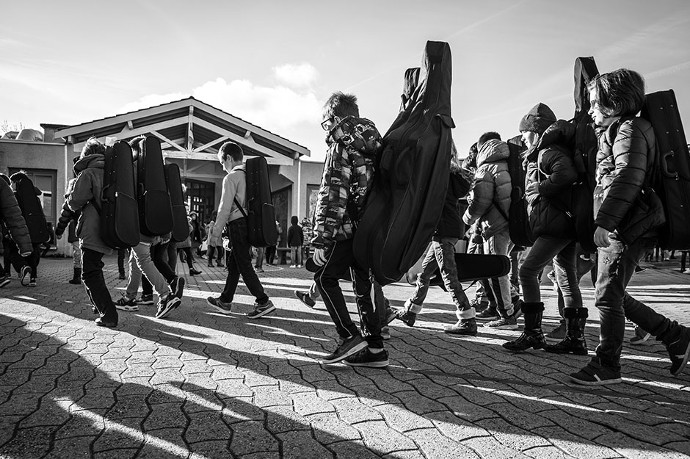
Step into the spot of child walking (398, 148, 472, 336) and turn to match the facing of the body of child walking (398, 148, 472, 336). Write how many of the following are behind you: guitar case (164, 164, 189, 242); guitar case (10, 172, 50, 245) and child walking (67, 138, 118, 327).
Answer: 0

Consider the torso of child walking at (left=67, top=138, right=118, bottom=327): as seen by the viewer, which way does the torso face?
to the viewer's left

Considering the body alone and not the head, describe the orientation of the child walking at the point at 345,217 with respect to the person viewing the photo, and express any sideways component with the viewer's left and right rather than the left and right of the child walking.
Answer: facing to the left of the viewer

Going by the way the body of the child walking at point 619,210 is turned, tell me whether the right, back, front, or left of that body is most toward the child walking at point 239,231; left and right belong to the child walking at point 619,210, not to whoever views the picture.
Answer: front

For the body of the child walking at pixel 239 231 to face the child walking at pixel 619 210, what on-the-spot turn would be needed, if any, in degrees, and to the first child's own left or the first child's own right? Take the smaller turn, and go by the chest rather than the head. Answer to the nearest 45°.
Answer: approximately 135° to the first child's own left

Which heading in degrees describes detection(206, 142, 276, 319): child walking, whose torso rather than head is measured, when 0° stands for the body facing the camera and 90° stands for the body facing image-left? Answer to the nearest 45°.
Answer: approximately 90°

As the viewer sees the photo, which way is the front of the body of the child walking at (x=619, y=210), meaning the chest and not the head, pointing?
to the viewer's left

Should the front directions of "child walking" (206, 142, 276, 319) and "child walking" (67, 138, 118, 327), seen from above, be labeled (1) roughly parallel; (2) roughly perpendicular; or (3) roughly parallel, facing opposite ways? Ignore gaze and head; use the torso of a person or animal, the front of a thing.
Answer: roughly parallel

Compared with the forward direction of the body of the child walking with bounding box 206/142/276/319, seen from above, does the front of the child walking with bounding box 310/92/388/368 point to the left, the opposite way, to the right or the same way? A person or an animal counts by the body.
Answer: the same way

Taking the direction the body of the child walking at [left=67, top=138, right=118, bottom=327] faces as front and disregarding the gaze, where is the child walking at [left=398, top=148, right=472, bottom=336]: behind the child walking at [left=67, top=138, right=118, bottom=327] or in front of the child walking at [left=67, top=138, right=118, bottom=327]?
behind

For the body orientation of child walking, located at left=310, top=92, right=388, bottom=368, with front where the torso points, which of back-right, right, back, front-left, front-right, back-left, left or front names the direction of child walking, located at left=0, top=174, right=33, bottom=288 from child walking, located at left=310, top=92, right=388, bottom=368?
front-right

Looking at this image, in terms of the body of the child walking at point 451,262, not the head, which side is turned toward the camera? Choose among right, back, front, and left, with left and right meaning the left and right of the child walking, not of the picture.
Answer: left

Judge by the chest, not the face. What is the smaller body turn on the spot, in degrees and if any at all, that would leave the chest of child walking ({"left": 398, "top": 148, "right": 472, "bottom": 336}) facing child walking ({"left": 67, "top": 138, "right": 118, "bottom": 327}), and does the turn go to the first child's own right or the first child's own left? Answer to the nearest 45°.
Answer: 0° — they already face them

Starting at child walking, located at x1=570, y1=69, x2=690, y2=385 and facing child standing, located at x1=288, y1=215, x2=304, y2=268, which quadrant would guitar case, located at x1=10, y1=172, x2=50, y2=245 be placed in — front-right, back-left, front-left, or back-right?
front-left

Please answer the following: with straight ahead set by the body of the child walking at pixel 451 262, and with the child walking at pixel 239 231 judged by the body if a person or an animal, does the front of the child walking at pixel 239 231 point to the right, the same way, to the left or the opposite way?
the same way

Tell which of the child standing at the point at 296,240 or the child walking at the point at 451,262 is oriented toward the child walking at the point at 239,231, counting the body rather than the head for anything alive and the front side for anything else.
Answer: the child walking at the point at 451,262
